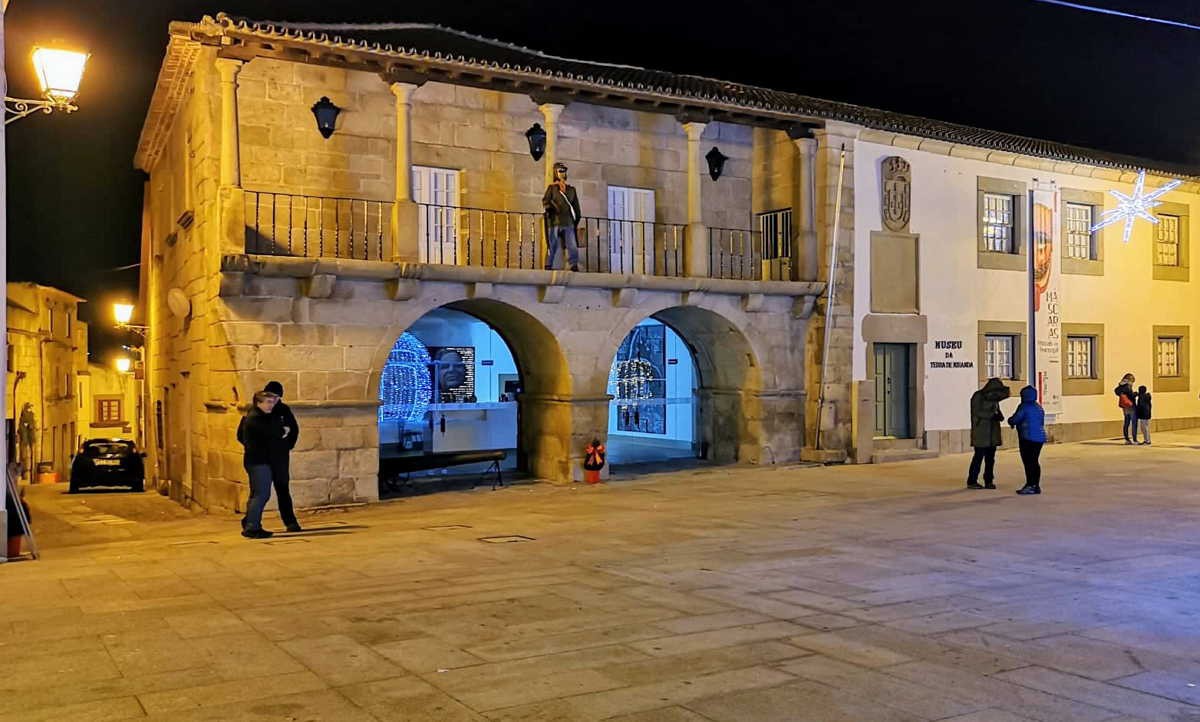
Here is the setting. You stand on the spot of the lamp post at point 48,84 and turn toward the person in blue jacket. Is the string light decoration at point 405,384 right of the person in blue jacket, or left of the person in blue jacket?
left

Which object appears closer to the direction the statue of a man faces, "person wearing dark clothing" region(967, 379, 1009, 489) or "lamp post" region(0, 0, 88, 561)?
the lamp post

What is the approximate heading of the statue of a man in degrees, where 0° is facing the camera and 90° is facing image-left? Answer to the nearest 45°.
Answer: approximately 0°

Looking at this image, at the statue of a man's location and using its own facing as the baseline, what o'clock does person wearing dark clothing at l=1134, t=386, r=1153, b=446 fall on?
The person wearing dark clothing is roughly at 8 o'clock from the statue of a man.

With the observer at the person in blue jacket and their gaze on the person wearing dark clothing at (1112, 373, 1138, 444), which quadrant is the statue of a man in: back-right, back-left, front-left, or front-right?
back-left

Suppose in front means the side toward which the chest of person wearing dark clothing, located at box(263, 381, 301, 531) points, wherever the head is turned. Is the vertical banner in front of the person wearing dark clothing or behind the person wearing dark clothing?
behind

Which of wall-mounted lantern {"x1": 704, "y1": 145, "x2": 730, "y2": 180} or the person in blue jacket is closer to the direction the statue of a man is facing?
the person in blue jacket

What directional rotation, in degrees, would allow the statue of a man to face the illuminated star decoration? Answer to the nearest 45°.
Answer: approximately 135° to its left

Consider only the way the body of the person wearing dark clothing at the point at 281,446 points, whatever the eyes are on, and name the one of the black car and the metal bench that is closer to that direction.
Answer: the black car

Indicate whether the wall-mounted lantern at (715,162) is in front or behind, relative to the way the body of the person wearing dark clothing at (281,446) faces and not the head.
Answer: behind
